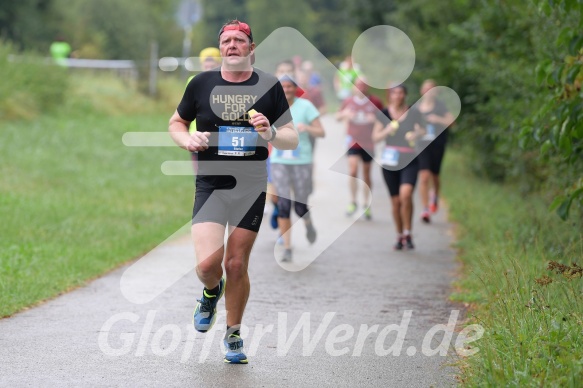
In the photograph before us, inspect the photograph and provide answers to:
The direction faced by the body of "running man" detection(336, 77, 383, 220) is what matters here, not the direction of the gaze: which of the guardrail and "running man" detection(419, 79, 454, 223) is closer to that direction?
the running man

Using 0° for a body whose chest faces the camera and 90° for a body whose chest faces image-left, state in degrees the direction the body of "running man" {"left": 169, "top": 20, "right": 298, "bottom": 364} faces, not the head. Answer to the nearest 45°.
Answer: approximately 0°

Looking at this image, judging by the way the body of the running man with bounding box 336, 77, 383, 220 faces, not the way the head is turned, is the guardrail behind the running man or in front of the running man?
behind

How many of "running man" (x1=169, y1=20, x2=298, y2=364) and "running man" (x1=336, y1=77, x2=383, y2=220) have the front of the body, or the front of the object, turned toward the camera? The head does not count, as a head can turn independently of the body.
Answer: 2

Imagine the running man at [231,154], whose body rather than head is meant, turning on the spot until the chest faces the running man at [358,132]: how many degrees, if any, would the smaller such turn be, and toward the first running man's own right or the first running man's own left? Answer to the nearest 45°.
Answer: approximately 180°

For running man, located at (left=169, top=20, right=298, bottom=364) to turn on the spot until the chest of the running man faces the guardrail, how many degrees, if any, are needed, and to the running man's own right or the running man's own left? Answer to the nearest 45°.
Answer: approximately 180°

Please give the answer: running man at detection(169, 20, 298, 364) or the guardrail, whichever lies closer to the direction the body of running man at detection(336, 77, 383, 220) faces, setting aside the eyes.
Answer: the running man

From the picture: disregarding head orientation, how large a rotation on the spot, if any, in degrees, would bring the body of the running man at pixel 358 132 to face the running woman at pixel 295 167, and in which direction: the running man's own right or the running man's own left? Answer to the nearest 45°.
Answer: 0° — they already face them

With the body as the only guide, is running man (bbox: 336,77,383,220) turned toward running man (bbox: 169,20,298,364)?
yes

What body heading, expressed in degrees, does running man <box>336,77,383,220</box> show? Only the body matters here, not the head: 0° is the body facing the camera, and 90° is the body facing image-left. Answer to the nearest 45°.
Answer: approximately 0°
